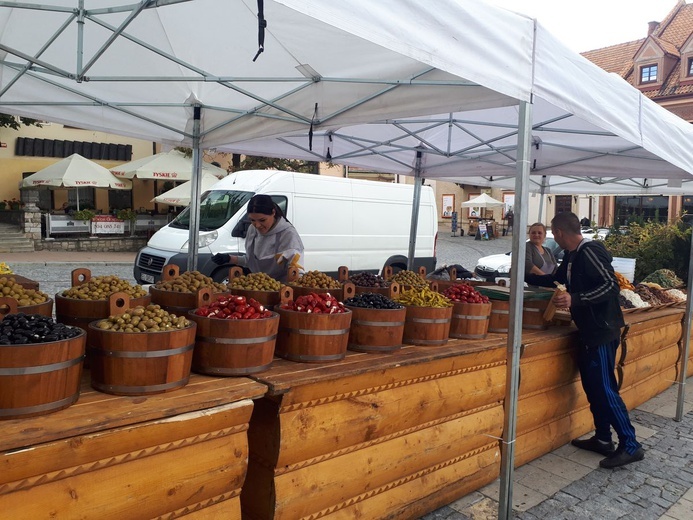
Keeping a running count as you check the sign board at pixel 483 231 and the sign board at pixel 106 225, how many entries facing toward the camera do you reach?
2

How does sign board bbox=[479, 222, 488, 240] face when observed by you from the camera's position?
facing the viewer

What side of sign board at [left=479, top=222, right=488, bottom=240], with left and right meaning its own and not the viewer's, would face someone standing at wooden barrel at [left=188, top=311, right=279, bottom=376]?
front

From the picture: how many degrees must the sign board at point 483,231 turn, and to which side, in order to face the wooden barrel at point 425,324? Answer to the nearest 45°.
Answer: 0° — it already faces it

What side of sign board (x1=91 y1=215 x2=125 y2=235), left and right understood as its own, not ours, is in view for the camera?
front

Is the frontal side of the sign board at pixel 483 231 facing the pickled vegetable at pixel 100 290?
yes

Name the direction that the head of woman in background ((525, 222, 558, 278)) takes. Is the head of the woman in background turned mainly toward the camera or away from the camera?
toward the camera

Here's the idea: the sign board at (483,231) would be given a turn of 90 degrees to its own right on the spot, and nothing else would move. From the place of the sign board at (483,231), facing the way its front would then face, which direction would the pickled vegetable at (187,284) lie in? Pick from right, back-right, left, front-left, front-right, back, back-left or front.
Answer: left

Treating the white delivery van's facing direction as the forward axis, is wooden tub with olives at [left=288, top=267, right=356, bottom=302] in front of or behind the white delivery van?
in front

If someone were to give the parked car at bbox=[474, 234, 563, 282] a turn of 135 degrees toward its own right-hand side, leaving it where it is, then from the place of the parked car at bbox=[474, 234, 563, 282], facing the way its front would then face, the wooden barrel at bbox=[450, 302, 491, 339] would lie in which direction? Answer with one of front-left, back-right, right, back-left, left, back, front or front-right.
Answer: back

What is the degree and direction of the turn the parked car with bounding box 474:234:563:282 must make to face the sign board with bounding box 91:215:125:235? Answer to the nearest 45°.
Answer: approximately 45° to its right

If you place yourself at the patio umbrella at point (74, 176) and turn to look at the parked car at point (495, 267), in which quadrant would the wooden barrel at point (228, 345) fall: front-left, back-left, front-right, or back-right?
front-right

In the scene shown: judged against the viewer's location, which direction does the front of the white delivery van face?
facing the viewer and to the left of the viewer

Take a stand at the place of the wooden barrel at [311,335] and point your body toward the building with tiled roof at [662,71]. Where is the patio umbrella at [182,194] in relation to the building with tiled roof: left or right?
left

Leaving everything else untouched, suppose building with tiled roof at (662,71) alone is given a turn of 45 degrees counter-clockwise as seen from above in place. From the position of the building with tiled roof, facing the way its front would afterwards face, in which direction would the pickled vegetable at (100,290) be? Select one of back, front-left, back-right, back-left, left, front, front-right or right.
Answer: front

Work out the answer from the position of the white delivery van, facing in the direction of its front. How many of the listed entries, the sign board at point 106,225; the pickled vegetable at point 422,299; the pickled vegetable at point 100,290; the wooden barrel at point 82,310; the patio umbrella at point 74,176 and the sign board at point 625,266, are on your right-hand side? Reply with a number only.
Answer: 2

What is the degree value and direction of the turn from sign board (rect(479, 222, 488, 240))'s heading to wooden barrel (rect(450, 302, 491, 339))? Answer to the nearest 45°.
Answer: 0° — it already faces it

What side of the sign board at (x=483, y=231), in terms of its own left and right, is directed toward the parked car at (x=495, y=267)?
front
